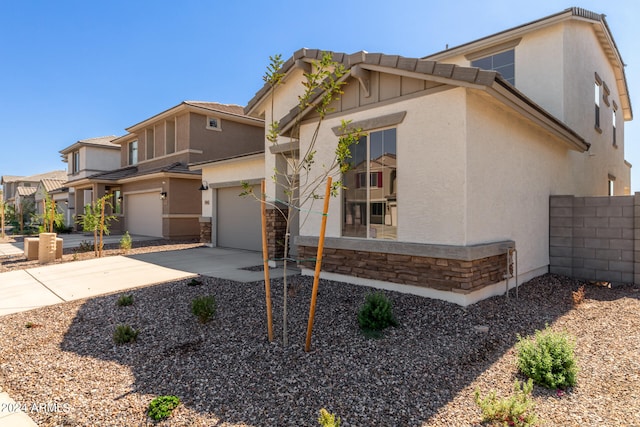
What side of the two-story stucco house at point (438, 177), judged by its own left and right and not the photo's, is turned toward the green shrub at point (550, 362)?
left

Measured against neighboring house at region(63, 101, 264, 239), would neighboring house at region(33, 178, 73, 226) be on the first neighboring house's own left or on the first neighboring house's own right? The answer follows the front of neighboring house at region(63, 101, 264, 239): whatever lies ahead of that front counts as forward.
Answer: on the first neighboring house's own right

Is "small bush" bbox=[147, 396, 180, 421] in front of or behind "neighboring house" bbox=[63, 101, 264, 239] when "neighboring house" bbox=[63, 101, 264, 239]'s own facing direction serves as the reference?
in front

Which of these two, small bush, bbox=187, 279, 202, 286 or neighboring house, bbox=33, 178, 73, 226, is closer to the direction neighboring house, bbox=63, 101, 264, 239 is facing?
the small bush

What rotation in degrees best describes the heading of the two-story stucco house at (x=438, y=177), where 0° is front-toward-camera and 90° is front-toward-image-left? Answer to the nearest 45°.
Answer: approximately 45°

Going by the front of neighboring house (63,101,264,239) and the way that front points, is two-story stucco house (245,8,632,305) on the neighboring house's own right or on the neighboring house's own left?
on the neighboring house's own left

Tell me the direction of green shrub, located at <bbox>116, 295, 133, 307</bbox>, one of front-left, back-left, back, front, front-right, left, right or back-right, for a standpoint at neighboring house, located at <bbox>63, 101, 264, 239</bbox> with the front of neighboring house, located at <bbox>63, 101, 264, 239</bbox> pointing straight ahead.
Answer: front-left

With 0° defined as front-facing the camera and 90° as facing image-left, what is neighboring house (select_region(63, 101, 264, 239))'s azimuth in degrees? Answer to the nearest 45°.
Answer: approximately 45°

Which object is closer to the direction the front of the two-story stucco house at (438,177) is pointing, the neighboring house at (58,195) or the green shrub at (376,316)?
the green shrub

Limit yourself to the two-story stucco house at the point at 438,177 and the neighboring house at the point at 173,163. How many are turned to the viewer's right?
0

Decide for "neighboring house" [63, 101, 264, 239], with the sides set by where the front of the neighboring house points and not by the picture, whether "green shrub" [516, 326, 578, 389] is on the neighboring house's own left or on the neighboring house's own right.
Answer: on the neighboring house's own left
